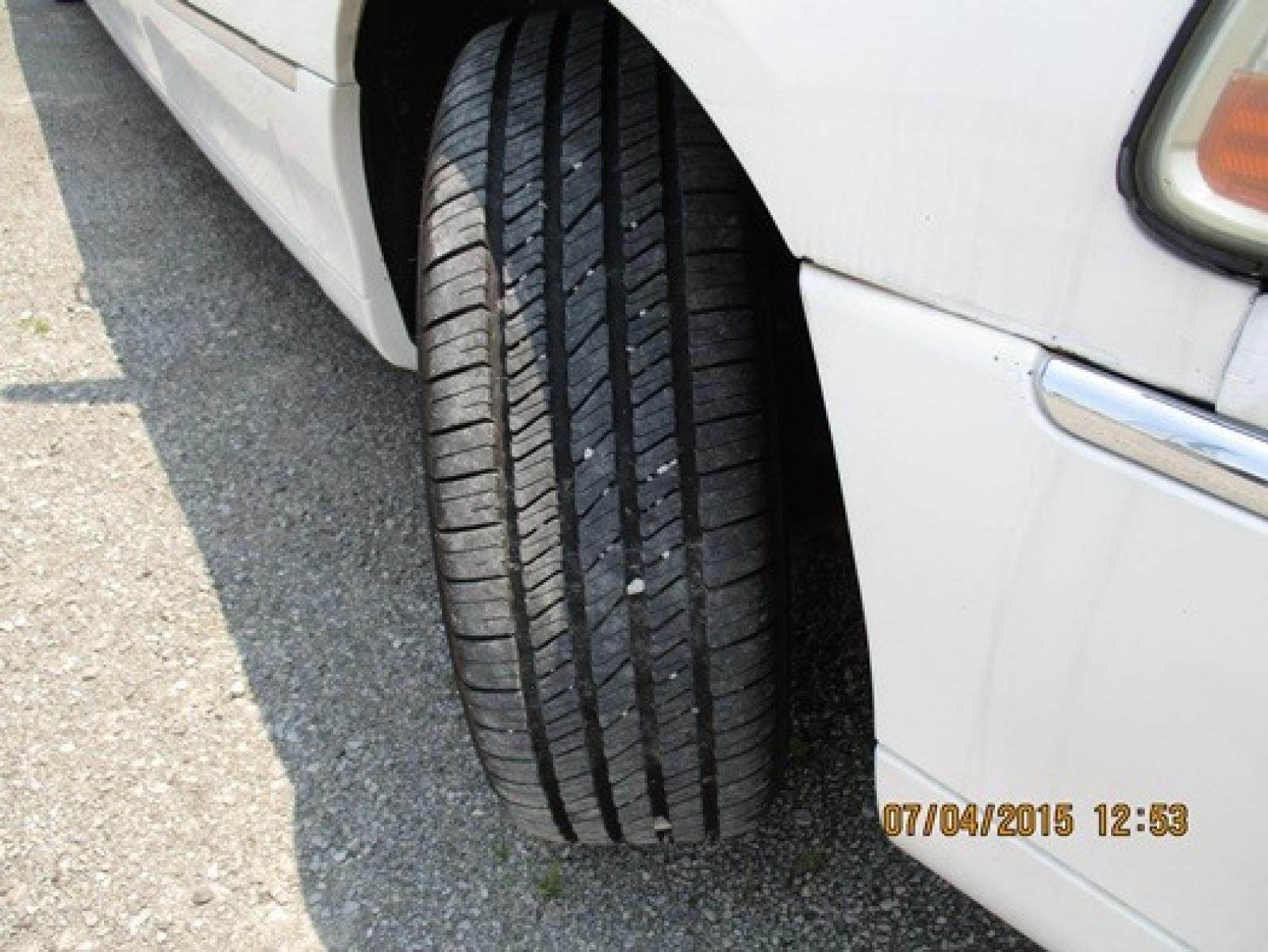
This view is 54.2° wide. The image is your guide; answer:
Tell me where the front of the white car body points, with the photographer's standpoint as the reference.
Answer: facing the viewer and to the right of the viewer
